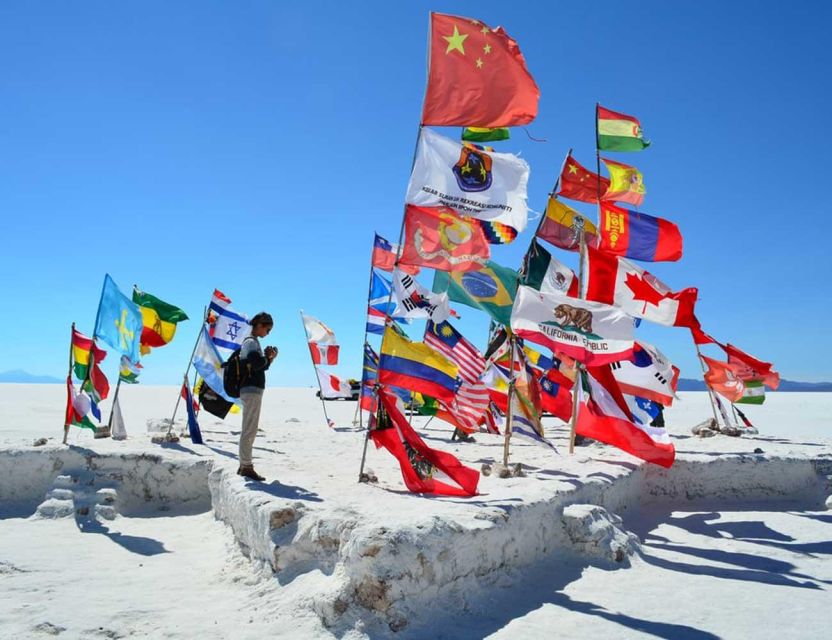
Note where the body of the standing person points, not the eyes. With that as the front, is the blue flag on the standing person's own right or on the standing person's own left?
on the standing person's own left

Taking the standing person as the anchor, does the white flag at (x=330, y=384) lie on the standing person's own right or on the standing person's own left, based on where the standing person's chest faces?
on the standing person's own left

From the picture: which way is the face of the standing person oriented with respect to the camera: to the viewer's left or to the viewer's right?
to the viewer's right

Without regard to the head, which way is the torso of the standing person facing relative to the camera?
to the viewer's right

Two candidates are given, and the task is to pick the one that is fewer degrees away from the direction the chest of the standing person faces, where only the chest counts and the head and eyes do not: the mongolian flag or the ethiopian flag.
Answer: the mongolian flag

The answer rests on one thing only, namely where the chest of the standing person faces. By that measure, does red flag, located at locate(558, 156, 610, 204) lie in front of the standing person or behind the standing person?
in front

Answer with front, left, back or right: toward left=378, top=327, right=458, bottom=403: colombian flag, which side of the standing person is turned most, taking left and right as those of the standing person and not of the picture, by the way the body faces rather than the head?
front

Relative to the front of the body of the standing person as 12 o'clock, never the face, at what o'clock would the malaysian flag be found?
The malaysian flag is roughly at 11 o'clock from the standing person.

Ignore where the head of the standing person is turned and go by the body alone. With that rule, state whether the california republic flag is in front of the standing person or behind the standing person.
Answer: in front

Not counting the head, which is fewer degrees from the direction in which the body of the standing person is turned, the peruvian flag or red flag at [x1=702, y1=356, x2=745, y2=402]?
the red flag

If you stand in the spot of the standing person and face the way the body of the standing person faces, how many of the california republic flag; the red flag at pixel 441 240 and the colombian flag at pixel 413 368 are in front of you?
3

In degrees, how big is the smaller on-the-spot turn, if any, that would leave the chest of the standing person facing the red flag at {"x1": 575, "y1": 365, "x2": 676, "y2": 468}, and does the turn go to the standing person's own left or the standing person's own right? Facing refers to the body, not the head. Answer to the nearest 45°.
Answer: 0° — they already face it

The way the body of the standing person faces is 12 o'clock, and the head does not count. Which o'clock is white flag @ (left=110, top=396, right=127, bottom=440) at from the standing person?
The white flag is roughly at 8 o'clock from the standing person.
